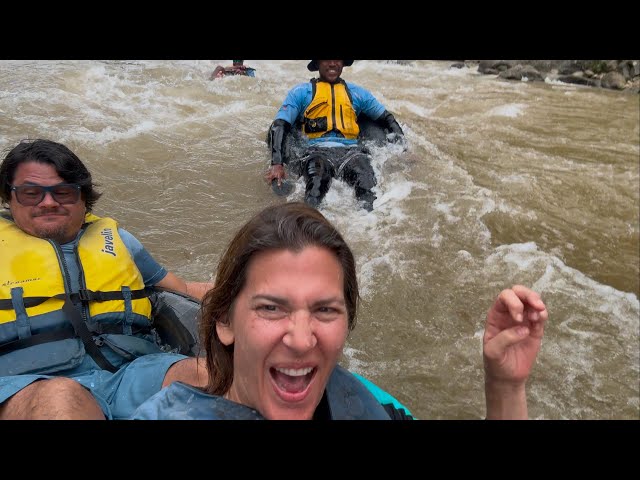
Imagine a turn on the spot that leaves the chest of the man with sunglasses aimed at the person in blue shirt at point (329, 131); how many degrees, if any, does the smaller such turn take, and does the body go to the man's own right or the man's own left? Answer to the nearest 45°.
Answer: approximately 135° to the man's own left

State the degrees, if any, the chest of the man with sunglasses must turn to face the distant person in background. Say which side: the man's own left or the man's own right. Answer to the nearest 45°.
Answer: approximately 180°

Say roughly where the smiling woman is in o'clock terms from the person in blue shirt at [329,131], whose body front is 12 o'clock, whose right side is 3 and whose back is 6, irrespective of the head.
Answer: The smiling woman is roughly at 12 o'clock from the person in blue shirt.

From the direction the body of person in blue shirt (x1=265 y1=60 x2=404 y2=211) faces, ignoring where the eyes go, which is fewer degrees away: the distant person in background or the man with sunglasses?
the man with sunglasses

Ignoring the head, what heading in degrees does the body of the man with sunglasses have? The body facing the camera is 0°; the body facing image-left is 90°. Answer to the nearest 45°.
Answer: approximately 0°

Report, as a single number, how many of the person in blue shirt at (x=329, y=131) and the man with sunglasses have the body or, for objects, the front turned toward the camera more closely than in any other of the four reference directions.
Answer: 2

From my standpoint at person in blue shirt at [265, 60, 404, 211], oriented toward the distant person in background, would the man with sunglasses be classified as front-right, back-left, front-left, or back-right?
back-left
